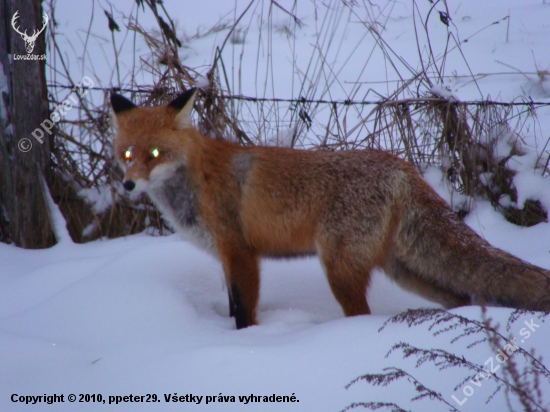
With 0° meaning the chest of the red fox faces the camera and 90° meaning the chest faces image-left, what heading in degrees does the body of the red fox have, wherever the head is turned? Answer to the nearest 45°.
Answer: approximately 90°
